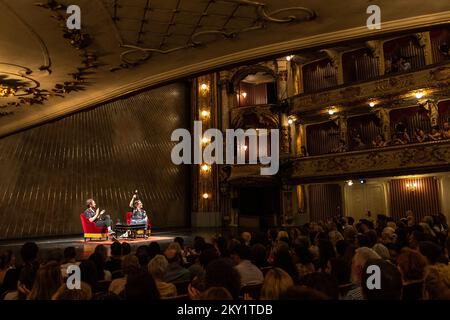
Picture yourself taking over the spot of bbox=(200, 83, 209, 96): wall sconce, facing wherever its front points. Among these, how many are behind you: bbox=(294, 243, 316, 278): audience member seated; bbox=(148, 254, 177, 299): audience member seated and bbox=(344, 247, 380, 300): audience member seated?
0

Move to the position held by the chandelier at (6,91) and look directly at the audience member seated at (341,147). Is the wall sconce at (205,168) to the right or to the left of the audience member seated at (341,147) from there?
left

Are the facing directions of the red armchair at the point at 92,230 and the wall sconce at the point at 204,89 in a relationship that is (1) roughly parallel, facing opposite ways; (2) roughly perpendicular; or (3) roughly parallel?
roughly perpendicular

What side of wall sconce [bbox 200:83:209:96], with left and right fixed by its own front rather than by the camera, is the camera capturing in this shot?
front

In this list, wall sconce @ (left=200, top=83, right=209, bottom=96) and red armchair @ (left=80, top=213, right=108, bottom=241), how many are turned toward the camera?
1

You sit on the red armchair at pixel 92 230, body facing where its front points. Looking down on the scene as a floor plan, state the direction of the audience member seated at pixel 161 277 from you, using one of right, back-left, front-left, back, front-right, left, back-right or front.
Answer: right

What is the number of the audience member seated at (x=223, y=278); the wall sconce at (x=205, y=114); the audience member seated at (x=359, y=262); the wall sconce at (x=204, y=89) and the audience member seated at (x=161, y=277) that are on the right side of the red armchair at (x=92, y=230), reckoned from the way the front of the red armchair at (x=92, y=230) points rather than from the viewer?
3

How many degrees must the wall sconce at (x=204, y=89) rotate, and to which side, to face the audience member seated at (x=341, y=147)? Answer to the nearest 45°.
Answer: approximately 45° to its left

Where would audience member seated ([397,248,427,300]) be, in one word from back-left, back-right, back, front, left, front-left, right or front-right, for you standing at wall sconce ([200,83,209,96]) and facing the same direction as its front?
front

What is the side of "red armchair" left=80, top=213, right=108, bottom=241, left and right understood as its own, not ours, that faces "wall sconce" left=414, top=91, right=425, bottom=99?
front

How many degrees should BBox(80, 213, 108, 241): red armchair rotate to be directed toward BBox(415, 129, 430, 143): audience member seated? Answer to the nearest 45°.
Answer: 0° — it already faces them

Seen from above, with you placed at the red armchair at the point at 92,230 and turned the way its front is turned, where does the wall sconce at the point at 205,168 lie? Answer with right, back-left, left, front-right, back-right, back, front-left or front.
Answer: front-left

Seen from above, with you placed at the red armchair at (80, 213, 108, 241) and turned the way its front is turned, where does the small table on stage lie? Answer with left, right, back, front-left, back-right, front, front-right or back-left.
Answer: front

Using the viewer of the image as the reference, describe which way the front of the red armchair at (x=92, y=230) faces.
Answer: facing to the right of the viewer

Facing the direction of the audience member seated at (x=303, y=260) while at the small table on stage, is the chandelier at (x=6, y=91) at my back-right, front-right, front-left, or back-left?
front-right

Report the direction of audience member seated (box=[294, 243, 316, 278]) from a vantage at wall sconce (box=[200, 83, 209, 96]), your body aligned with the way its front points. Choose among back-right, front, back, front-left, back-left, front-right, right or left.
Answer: front

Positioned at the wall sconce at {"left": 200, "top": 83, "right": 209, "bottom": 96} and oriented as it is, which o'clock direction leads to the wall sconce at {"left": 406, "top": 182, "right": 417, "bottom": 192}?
the wall sconce at {"left": 406, "top": 182, "right": 417, "bottom": 192} is roughly at 10 o'clock from the wall sconce at {"left": 200, "top": 83, "right": 209, "bottom": 96}.
